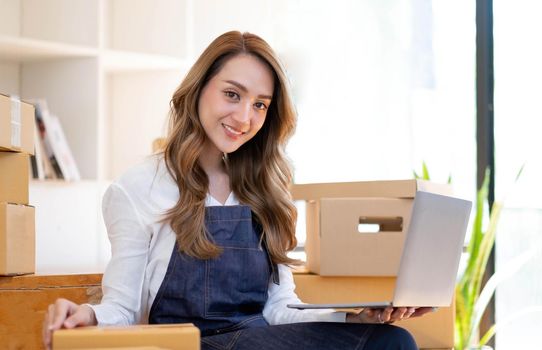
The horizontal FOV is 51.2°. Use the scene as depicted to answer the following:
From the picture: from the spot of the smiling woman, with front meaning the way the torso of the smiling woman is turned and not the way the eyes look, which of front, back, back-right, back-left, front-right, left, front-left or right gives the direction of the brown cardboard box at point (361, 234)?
left

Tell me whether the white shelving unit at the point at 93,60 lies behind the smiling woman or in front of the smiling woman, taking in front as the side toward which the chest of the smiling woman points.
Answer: behind

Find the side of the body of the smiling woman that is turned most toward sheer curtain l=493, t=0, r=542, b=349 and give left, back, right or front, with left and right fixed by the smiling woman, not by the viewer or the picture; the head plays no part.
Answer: left

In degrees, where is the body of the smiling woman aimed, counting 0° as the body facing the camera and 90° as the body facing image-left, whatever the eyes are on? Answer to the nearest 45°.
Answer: approximately 315°

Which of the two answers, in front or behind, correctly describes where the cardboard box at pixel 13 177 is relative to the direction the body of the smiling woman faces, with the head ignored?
behind

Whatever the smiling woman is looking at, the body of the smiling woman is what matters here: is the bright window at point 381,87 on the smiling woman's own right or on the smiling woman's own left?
on the smiling woman's own left

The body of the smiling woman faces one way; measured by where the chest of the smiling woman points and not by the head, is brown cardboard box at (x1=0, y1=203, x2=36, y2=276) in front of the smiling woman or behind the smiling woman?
behind
